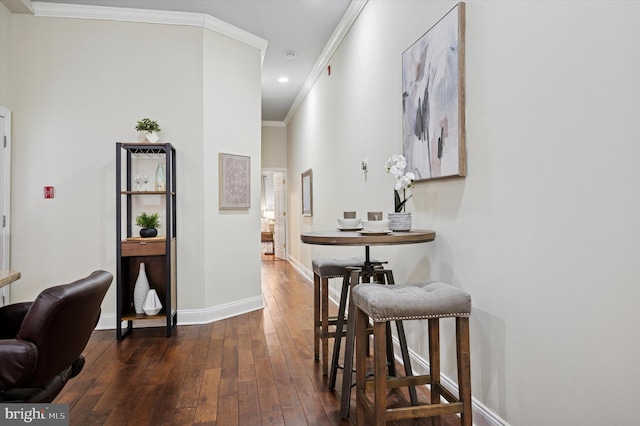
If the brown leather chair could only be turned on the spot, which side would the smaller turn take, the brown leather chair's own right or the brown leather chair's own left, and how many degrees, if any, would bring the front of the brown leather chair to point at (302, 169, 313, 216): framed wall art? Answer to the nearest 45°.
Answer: approximately 90° to the brown leather chair's own right

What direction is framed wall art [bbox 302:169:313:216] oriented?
to the viewer's left

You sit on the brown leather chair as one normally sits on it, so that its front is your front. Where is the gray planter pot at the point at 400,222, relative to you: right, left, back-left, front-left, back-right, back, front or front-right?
back-right

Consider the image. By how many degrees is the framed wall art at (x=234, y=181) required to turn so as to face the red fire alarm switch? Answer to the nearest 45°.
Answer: approximately 135° to its right

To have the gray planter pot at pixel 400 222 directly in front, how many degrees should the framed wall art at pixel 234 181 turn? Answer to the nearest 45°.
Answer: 0° — it already faces it

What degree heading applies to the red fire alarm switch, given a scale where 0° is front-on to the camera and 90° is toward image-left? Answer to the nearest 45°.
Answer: approximately 0°

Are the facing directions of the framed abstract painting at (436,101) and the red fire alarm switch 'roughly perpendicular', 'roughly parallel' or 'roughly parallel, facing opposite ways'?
roughly perpendicular

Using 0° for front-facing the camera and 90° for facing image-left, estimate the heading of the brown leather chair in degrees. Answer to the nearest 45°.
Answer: approximately 135°

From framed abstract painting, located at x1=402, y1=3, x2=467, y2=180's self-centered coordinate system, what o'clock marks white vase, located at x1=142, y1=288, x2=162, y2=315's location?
The white vase is roughly at 2 o'clock from the framed abstract painting.
